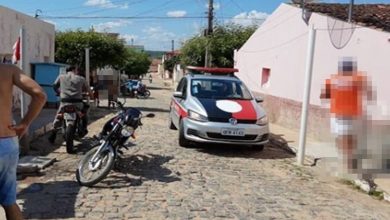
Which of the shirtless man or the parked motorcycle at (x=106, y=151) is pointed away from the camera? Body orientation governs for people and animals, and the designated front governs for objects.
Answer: the shirtless man

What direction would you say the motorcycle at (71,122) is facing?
away from the camera

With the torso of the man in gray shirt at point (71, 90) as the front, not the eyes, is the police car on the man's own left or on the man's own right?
on the man's own right

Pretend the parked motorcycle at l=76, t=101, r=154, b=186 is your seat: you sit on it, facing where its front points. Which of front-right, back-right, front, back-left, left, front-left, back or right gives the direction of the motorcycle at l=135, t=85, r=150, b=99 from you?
back-right

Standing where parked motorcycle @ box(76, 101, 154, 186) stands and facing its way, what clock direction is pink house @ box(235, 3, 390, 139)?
The pink house is roughly at 6 o'clock from the parked motorcycle.

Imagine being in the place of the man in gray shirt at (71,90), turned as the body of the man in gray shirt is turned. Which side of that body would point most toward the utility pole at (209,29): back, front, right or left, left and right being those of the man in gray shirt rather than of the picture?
front

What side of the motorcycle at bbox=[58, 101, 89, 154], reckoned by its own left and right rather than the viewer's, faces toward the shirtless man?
back

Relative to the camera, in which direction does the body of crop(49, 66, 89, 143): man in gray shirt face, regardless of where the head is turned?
away from the camera

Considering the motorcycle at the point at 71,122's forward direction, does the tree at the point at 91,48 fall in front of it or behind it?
in front

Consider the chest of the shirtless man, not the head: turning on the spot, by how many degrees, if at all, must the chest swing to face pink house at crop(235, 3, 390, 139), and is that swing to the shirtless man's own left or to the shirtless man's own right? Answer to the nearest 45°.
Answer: approximately 45° to the shirtless man's own right
